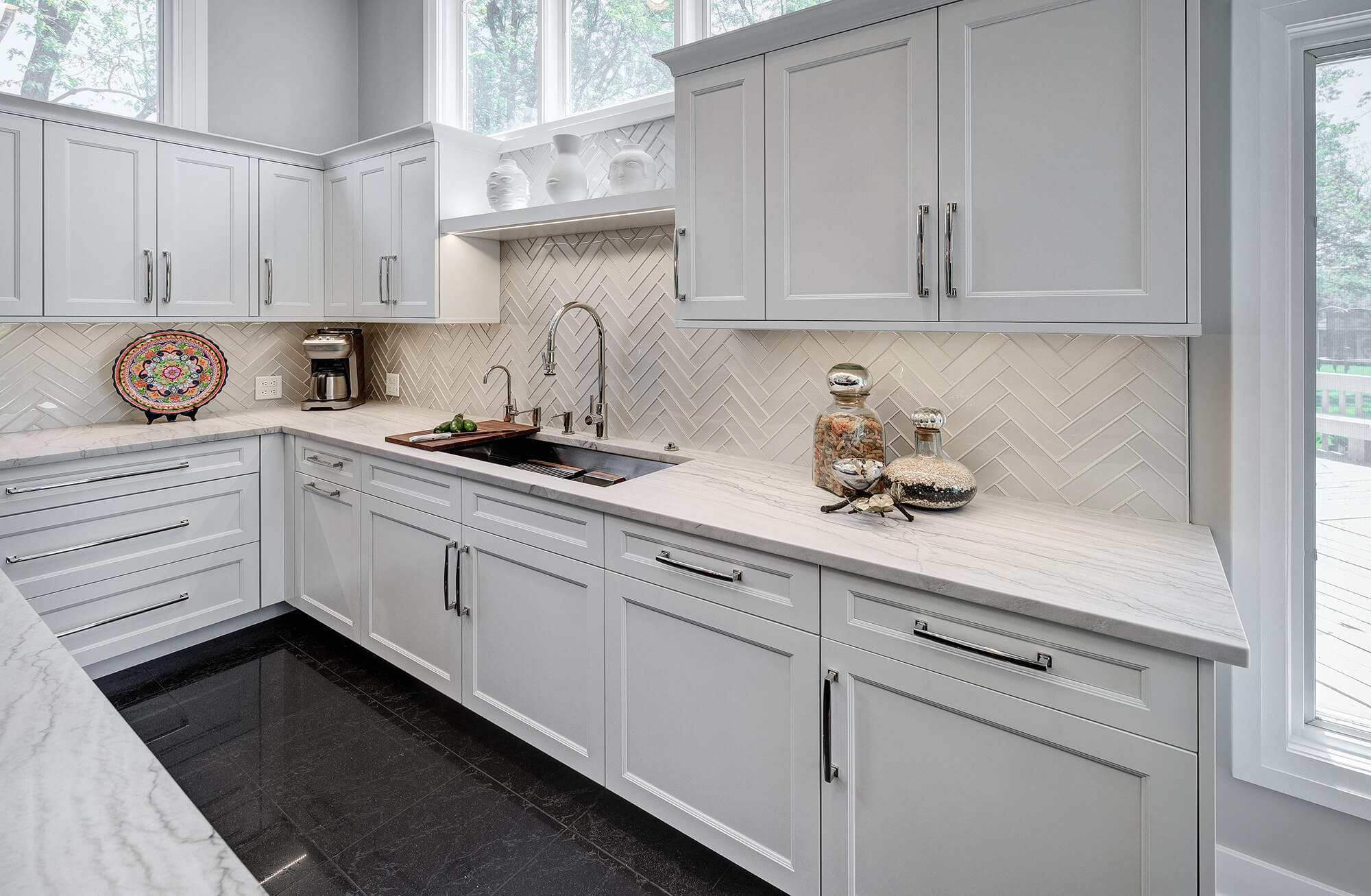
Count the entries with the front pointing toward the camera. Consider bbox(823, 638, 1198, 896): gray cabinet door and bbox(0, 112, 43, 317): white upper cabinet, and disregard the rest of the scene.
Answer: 2

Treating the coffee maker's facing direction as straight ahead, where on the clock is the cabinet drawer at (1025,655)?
The cabinet drawer is roughly at 10 o'clock from the coffee maker.

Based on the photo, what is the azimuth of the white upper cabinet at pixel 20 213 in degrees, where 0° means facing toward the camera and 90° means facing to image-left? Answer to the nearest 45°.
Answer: approximately 0°
